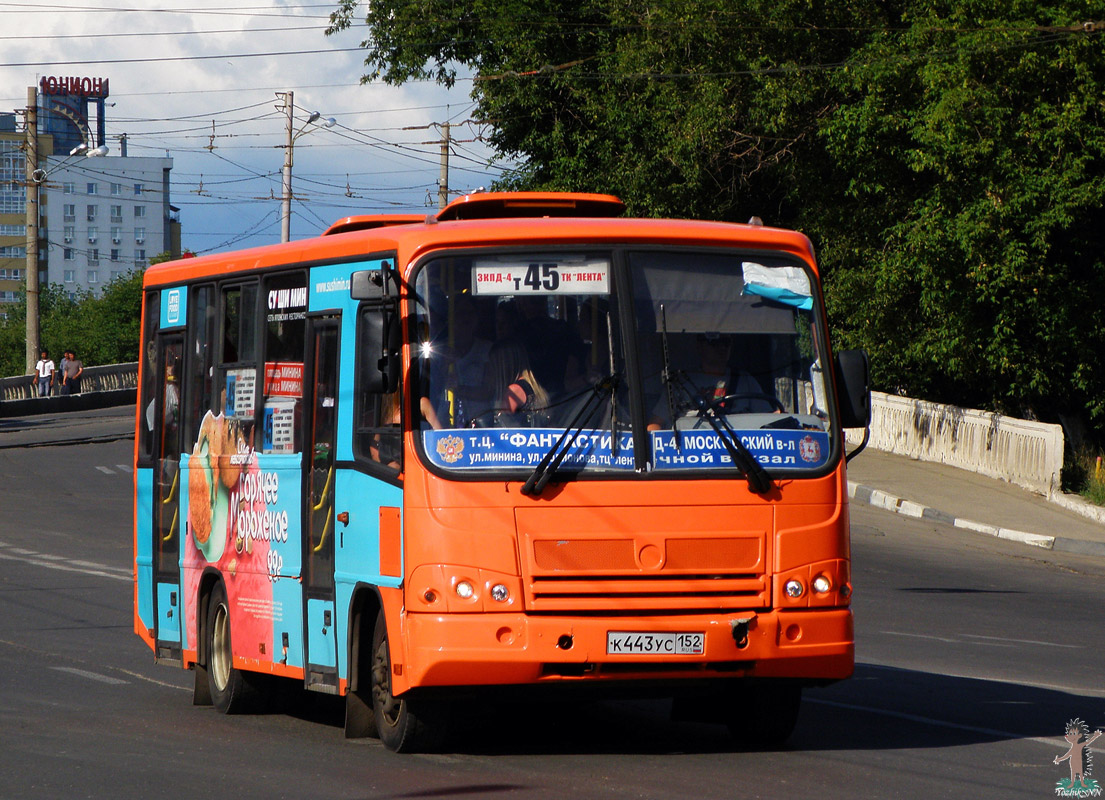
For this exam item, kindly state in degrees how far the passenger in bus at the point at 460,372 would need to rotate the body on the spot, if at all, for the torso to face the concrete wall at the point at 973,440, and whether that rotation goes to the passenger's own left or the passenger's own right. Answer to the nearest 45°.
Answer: approximately 135° to the passenger's own left

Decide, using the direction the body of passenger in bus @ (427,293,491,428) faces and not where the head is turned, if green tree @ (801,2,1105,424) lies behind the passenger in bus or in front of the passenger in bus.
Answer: behind

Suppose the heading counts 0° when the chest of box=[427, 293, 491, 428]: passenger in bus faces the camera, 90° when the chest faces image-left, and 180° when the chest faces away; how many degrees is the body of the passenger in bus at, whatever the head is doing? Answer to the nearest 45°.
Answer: approximately 0°

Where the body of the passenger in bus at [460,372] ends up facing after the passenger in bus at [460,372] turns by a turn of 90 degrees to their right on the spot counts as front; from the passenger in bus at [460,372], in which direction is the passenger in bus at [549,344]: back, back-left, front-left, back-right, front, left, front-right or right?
back
